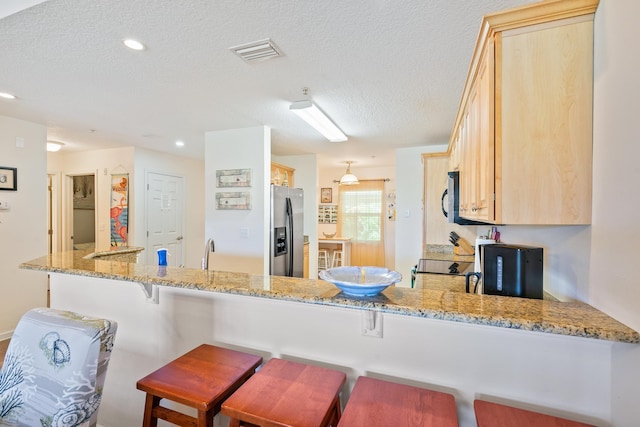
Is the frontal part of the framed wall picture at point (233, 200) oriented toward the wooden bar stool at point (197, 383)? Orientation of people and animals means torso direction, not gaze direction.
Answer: yes

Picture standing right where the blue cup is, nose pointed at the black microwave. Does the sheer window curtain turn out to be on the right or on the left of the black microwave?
left

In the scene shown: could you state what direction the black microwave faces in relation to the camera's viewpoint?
facing to the left of the viewer

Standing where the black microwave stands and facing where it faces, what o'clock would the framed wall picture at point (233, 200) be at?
The framed wall picture is roughly at 12 o'clock from the black microwave.

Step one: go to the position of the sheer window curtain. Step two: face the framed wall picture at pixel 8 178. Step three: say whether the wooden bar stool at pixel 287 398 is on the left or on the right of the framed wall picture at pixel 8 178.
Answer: left

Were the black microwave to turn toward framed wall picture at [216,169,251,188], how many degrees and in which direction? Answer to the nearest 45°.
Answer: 0° — it already faces it

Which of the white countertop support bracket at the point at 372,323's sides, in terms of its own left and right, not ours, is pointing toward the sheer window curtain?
back

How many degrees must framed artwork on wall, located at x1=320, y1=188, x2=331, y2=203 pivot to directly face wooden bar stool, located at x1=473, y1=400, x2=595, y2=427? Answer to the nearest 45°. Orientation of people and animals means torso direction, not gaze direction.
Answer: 0° — it already faces it

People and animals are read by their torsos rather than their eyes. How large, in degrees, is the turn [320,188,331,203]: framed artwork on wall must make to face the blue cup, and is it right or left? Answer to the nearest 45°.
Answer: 0° — it already faces it

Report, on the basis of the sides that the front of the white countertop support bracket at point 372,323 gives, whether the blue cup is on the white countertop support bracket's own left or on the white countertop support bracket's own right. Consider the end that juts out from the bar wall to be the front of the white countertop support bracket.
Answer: on the white countertop support bracket's own right

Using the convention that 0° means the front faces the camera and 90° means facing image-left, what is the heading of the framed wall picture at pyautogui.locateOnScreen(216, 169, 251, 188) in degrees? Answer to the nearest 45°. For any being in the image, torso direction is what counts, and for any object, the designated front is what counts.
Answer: approximately 0°

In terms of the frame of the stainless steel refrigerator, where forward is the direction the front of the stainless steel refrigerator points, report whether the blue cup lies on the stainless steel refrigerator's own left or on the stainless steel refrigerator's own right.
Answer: on the stainless steel refrigerator's own right
